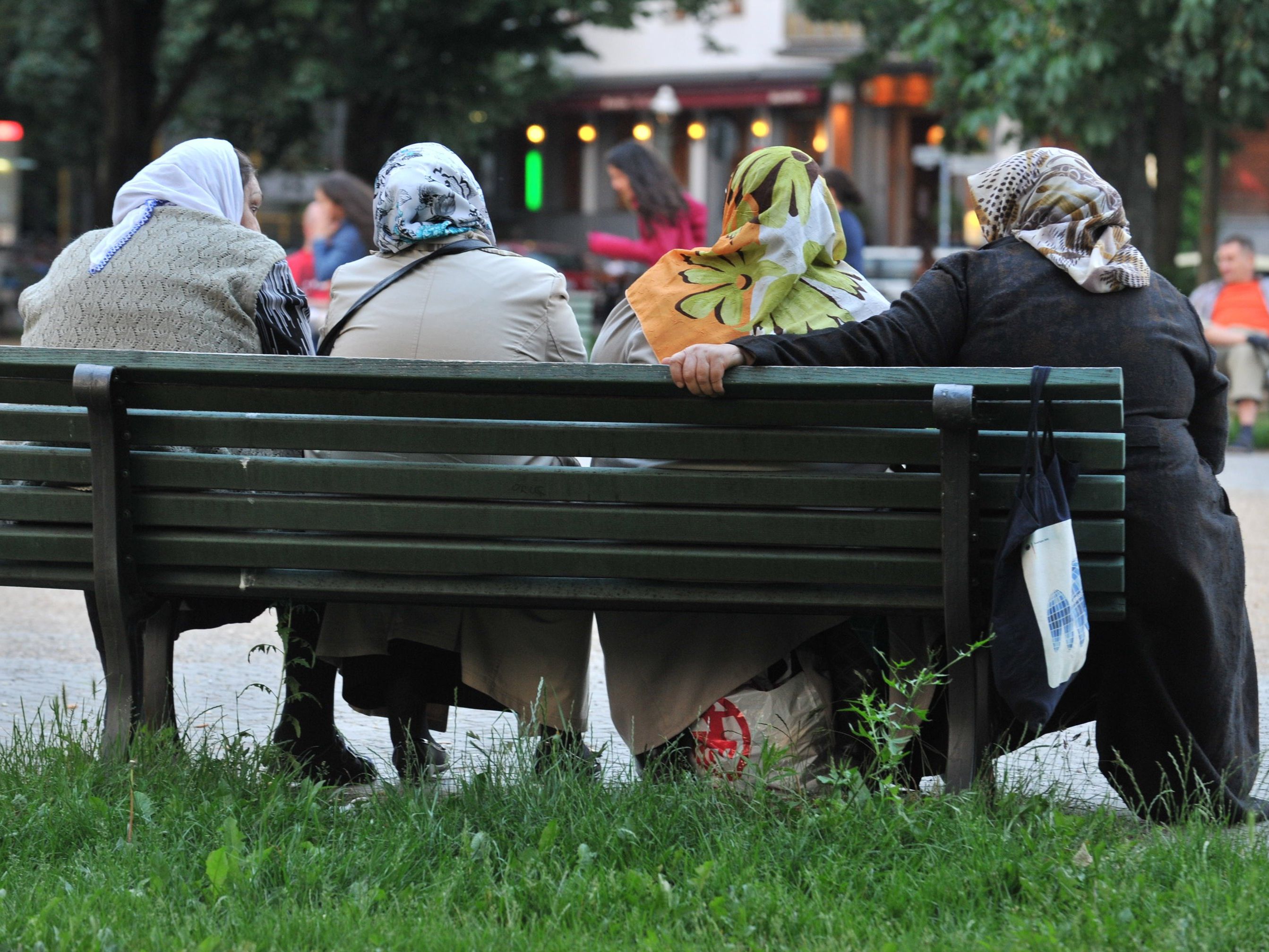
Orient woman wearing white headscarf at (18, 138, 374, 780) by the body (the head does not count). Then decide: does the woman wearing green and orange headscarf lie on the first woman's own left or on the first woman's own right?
on the first woman's own right

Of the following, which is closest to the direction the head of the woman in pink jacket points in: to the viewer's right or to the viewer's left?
to the viewer's left

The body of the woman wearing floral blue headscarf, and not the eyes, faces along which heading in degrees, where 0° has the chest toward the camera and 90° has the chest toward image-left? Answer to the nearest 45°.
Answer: approximately 180°

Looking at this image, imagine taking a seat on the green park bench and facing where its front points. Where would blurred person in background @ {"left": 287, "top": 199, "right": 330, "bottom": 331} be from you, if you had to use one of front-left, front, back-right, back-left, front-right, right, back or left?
front

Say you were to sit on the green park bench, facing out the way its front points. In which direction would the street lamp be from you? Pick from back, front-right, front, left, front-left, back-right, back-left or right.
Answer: front

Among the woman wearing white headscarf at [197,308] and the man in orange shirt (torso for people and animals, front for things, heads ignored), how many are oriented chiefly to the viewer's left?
0

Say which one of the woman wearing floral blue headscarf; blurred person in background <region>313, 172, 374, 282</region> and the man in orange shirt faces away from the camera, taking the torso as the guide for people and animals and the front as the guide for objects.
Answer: the woman wearing floral blue headscarf

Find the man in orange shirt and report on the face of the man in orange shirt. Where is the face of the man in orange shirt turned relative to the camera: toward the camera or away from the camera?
toward the camera

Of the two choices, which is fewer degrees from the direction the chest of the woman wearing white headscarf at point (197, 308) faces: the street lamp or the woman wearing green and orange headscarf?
the street lamp

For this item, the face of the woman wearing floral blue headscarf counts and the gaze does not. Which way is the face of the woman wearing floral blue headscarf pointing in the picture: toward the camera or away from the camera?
away from the camera

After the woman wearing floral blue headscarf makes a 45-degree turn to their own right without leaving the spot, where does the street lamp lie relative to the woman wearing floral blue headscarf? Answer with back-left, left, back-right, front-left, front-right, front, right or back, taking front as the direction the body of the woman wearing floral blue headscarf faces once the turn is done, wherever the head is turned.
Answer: front-left

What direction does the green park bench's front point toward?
away from the camera

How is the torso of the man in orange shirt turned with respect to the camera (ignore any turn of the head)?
toward the camera
